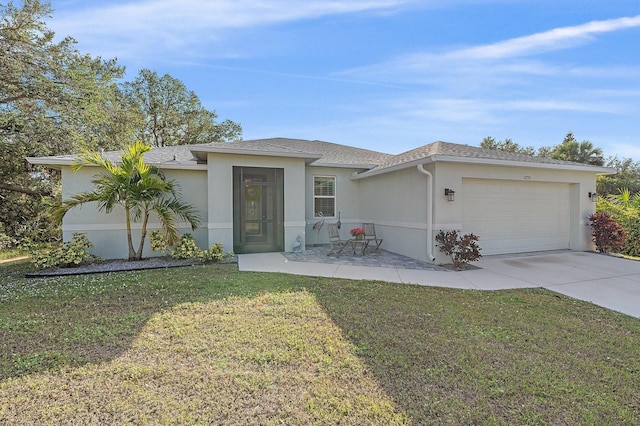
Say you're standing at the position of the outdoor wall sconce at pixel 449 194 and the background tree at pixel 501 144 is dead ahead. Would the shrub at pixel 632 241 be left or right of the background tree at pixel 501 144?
right

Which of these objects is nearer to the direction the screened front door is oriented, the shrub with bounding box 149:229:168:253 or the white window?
the shrub

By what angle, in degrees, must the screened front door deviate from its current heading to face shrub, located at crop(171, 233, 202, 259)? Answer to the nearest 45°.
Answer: approximately 45° to its right

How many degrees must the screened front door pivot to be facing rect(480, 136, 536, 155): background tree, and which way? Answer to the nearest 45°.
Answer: approximately 135° to its left

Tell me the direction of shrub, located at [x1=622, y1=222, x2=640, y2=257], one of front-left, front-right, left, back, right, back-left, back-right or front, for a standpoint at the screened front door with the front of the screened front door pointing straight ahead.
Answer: left

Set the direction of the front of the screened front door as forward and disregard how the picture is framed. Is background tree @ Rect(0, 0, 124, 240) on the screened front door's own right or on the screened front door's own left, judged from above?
on the screened front door's own right

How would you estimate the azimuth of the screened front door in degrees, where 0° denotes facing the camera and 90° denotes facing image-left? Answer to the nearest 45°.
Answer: approximately 0°

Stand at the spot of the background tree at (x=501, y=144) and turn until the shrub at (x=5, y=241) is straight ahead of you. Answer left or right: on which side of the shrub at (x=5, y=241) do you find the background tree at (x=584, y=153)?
left

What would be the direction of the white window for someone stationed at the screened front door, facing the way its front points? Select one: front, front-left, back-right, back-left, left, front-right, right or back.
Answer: back-left

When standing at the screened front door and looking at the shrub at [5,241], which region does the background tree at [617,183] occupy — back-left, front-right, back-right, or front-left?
back-right

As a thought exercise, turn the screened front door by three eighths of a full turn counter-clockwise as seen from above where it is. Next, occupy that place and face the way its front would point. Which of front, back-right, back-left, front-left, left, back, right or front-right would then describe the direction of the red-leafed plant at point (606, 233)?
front-right

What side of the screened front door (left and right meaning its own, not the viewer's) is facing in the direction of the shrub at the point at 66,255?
right
